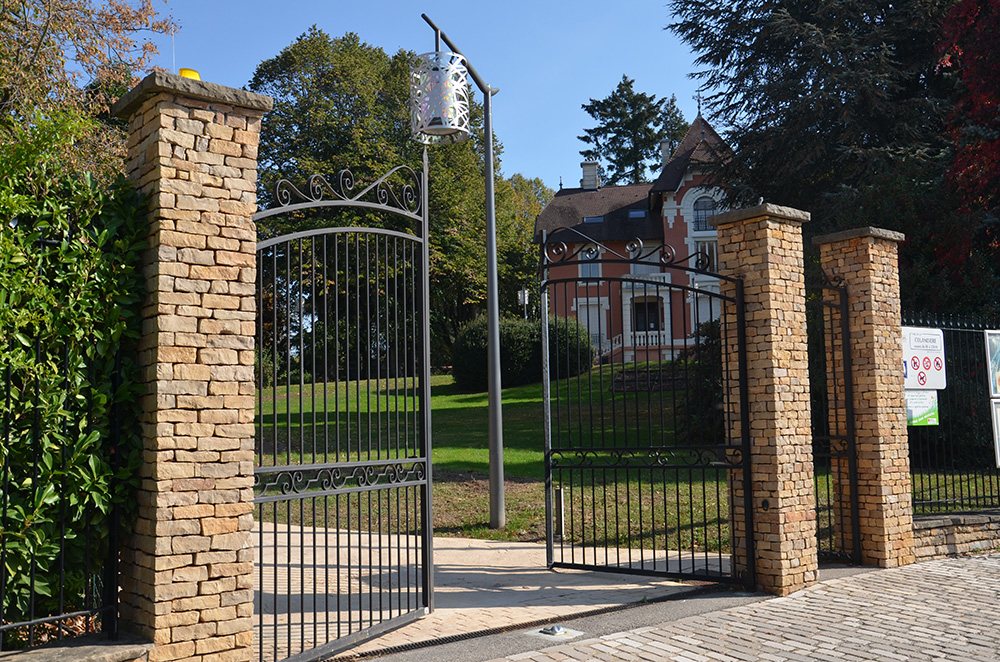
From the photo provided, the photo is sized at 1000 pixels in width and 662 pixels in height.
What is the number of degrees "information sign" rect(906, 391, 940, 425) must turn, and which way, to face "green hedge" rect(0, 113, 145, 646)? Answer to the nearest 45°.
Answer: approximately 45° to its right

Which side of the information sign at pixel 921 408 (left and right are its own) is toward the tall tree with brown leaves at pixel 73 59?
right

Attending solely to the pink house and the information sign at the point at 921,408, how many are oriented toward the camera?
2

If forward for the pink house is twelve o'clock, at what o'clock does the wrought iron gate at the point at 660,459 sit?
The wrought iron gate is roughly at 12 o'clock from the pink house.
